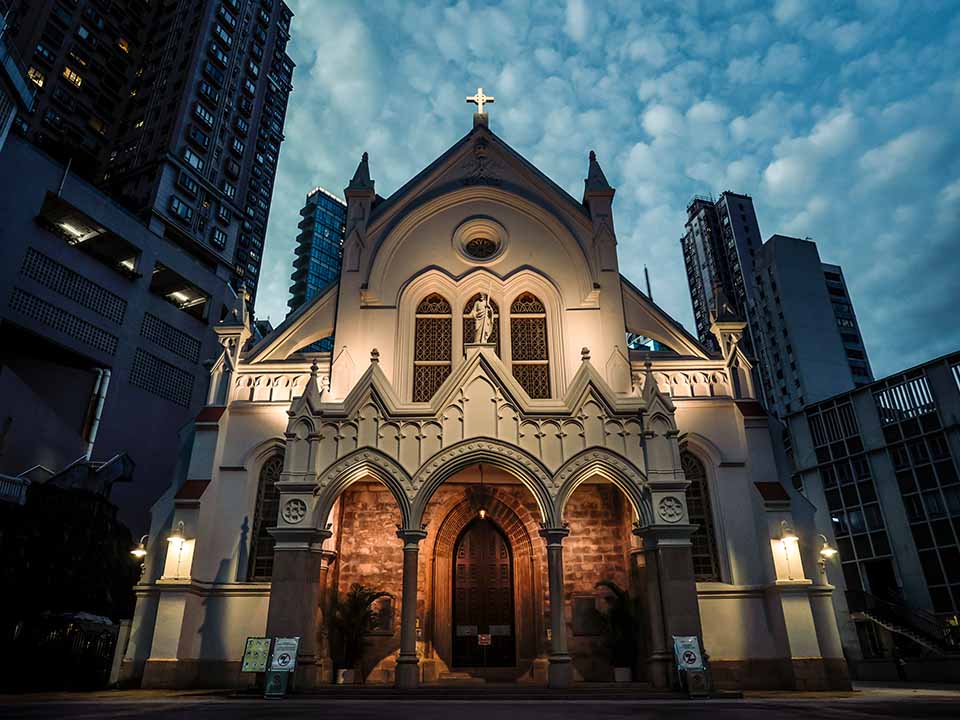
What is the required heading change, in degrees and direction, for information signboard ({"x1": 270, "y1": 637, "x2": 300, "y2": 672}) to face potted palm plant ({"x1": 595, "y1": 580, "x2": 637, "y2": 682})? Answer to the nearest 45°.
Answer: approximately 90° to its left

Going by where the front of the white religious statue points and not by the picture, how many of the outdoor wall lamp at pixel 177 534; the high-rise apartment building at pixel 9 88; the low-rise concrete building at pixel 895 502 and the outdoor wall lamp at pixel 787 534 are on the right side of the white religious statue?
2

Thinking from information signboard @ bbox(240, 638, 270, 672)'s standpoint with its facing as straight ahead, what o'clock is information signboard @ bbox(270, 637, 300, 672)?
information signboard @ bbox(270, 637, 300, 672) is roughly at 10 o'clock from information signboard @ bbox(240, 638, 270, 672).

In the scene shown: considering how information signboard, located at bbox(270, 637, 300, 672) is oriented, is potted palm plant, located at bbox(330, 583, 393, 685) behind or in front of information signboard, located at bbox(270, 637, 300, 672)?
behind

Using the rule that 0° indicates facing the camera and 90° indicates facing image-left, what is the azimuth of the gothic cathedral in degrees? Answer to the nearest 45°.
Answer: approximately 0°

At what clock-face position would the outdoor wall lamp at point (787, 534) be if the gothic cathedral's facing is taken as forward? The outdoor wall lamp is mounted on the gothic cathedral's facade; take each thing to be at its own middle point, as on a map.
The outdoor wall lamp is roughly at 9 o'clock from the gothic cathedral.

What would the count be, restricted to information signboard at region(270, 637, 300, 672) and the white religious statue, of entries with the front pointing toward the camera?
2
